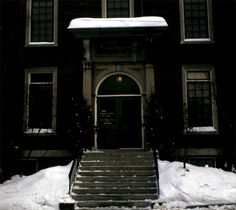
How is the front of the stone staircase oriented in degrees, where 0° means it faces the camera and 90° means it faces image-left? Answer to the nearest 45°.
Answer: approximately 0°

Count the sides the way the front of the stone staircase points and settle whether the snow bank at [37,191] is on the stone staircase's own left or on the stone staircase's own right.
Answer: on the stone staircase's own right

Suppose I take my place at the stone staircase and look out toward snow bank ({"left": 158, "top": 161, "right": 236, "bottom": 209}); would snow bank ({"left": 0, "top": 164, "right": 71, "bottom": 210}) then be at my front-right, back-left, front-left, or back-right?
back-right

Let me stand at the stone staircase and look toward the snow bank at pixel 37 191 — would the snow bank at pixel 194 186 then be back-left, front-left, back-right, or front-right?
back-left

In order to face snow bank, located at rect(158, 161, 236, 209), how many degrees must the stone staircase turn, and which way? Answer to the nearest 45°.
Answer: approximately 90° to its left
